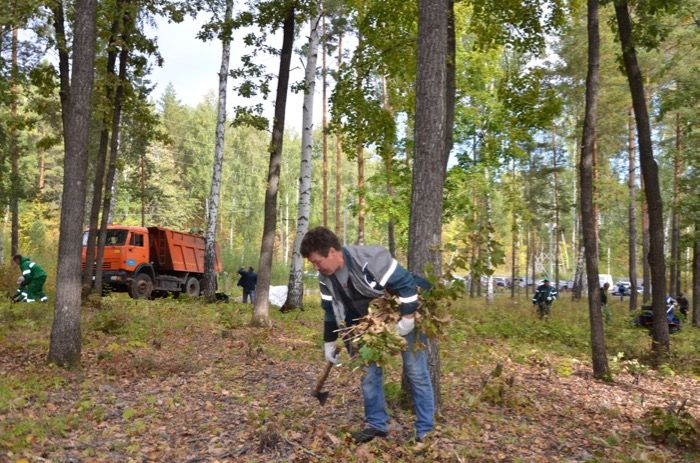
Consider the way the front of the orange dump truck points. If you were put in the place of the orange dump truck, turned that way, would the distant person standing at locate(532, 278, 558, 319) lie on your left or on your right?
on your left

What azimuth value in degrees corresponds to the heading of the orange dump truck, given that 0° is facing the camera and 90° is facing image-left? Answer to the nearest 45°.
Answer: approximately 45°

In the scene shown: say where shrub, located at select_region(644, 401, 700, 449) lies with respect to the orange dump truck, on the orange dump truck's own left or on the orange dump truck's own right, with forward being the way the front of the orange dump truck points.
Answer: on the orange dump truck's own left

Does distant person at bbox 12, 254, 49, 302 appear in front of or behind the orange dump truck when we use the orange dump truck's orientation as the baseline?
in front

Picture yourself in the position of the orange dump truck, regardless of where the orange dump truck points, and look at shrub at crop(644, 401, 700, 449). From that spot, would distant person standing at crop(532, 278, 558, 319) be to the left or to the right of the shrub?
left
